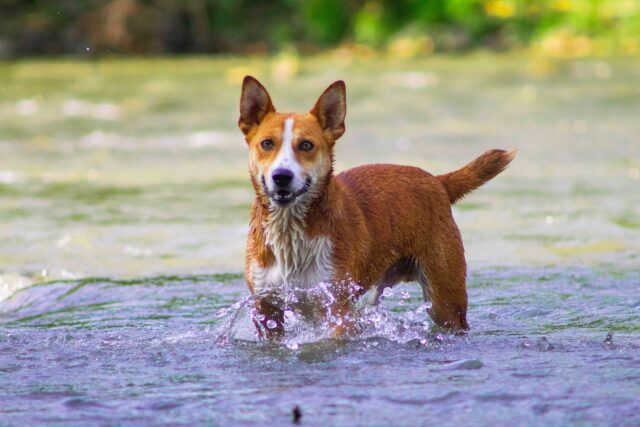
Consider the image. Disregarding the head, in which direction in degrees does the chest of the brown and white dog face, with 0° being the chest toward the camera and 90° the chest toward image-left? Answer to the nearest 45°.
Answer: approximately 45°

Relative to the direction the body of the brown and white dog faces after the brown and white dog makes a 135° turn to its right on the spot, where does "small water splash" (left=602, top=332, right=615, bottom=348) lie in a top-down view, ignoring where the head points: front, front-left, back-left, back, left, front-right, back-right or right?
right

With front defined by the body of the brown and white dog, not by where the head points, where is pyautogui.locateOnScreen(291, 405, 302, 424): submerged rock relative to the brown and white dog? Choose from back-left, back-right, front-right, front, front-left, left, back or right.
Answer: front-left

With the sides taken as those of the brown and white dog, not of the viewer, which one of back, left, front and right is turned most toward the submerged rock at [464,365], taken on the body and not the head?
left
